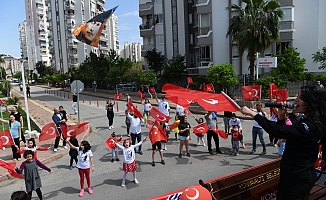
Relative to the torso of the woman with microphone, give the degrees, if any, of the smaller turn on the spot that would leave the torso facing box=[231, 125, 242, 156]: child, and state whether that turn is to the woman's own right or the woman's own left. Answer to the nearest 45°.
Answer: approximately 90° to the woman's own right

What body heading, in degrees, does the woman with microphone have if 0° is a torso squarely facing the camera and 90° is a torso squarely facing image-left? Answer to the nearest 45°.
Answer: approximately 90°

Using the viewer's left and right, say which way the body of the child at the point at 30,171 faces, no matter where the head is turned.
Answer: facing the viewer

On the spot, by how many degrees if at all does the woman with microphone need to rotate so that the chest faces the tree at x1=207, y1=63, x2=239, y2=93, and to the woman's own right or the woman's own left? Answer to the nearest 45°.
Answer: approximately 90° to the woman's own right

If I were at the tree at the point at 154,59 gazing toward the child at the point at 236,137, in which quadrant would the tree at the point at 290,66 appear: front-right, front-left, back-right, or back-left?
front-left

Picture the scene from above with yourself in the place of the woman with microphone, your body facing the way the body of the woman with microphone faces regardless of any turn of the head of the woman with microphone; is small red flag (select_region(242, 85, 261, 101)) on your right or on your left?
on your right

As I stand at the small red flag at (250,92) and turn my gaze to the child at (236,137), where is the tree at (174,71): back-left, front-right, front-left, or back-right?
back-right

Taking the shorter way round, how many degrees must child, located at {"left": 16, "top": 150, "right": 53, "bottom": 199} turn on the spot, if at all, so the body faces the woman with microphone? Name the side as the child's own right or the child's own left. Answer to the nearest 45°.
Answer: approximately 45° to the child's own left

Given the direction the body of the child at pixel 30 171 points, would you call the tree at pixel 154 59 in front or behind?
behind

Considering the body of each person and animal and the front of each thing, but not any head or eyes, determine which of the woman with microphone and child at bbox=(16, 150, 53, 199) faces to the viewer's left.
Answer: the woman with microphone

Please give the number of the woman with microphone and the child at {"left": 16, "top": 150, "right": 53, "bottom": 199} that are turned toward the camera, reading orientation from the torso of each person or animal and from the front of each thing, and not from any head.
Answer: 1

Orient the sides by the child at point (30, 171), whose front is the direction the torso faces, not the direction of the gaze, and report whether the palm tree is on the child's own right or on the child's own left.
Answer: on the child's own left

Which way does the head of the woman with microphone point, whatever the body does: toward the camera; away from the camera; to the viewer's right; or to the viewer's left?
to the viewer's left
